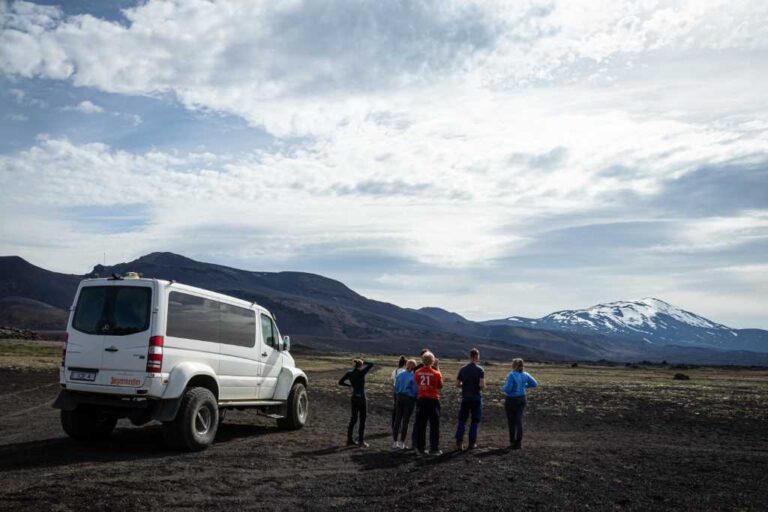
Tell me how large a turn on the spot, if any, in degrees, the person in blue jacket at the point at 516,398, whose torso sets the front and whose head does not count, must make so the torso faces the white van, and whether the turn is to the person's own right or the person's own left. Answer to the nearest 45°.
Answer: approximately 135° to the person's own left

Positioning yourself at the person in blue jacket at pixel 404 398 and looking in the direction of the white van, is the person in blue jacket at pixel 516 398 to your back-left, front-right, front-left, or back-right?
back-right

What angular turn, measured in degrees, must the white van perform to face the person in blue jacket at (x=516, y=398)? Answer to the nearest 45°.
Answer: approximately 45° to its right

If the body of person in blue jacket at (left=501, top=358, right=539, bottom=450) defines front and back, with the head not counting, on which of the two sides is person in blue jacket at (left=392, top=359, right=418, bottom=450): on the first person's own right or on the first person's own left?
on the first person's own left

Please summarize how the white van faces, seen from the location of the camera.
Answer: facing away from the viewer and to the right of the viewer

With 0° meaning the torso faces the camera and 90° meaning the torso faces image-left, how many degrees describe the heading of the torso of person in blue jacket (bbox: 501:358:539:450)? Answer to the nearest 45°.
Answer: approximately 180°

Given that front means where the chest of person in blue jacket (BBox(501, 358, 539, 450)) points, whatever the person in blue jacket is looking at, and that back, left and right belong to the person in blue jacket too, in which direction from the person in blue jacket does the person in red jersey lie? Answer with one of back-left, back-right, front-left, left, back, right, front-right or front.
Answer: back-left
